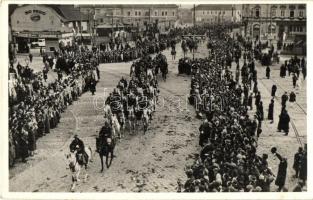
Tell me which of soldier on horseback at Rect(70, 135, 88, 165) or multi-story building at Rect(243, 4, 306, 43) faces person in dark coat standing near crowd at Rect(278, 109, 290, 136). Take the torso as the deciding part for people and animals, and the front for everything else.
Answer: the multi-story building

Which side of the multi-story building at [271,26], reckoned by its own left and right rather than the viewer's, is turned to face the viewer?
front

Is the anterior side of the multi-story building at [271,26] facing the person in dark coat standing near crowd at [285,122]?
yes

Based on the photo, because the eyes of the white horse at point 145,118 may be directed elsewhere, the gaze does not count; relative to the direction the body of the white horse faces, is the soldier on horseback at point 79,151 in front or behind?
in front

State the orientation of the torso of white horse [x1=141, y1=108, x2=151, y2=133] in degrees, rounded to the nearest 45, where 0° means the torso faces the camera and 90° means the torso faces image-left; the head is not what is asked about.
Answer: approximately 0°
